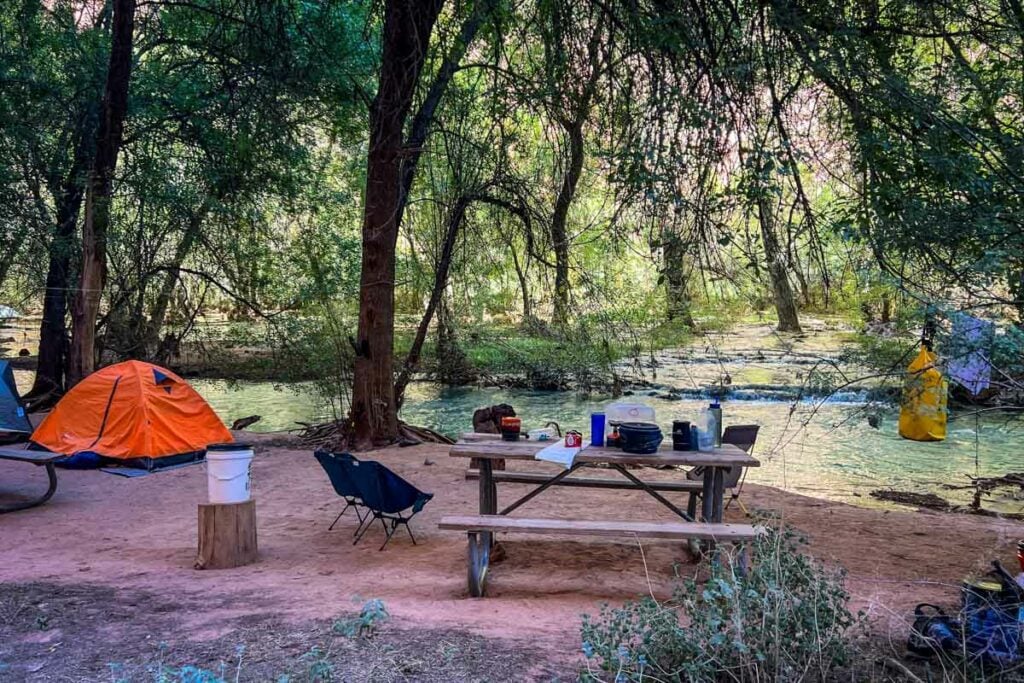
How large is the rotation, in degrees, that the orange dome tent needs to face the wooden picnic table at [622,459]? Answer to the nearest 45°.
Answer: approximately 90° to its left

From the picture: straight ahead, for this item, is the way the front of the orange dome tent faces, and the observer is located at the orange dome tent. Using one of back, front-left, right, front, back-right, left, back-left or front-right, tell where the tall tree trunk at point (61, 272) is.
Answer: back-right

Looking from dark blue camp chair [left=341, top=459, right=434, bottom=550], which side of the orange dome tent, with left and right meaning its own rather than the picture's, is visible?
left

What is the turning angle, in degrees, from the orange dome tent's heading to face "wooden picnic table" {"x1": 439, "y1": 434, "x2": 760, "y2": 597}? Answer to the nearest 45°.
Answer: approximately 90° to its left

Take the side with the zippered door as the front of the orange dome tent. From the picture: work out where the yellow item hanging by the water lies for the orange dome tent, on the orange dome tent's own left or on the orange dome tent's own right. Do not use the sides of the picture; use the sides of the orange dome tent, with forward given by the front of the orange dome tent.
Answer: on the orange dome tent's own left

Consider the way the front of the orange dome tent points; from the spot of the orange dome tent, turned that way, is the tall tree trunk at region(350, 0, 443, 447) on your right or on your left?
on your left

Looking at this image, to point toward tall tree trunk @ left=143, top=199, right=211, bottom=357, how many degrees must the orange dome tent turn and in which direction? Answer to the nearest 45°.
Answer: approximately 135° to its right

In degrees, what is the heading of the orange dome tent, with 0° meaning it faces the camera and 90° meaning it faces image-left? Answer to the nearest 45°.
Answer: approximately 45°

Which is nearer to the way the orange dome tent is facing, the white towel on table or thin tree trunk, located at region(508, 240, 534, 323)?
the white towel on table

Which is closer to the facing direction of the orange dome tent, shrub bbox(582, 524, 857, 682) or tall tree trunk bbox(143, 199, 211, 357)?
the shrub

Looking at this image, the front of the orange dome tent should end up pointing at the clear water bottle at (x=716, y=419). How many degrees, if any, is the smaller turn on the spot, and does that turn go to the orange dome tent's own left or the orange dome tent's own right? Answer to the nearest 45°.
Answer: approximately 90° to the orange dome tent's own left

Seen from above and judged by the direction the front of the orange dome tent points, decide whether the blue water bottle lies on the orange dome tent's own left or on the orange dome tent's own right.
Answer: on the orange dome tent's own left

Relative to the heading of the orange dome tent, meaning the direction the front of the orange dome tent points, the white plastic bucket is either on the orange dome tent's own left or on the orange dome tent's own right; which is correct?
on the orange dome tent's own left
